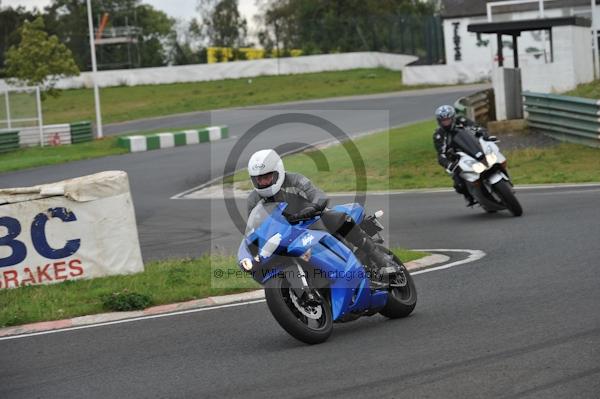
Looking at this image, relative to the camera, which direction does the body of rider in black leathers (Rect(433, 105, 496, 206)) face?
toward the camera

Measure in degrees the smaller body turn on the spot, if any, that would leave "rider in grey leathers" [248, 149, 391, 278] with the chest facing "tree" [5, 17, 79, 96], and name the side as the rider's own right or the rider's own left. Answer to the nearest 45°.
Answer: approximately 135° to the rider's own right

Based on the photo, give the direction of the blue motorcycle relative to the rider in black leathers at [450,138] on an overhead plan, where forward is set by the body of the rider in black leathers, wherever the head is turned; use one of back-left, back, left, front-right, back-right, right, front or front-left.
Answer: front

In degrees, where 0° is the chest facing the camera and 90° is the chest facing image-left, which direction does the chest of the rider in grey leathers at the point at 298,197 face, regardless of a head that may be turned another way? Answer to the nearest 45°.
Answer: approximately 45°

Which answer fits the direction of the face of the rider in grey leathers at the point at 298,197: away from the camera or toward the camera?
toward the camera

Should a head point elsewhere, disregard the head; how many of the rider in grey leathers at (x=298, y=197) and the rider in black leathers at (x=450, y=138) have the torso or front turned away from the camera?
0

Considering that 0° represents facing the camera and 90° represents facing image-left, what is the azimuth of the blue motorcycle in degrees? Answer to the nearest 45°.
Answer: approximately 45°

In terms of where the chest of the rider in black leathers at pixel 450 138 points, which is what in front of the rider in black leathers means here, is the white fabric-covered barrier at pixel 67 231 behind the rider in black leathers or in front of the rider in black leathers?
in front

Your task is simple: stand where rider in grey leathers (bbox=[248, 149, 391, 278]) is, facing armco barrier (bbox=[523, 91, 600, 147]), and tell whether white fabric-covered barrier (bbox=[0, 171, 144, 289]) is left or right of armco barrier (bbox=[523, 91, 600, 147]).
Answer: left

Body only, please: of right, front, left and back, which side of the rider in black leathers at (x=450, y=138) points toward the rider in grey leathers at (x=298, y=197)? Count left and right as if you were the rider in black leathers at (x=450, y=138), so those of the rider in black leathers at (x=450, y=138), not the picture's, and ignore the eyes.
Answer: front
